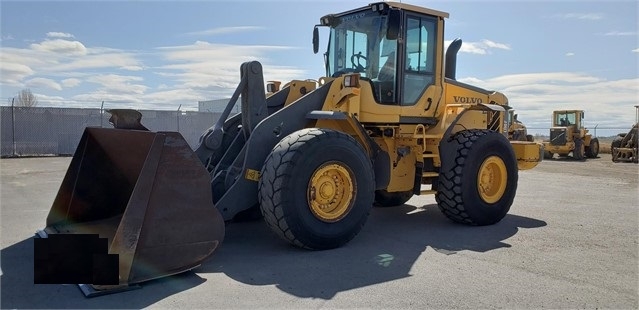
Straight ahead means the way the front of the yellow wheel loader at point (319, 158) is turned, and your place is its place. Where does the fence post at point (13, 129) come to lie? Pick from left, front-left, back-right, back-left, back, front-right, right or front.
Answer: right

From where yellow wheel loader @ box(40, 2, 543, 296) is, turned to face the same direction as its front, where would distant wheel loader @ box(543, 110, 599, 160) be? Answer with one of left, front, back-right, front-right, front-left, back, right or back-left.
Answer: back

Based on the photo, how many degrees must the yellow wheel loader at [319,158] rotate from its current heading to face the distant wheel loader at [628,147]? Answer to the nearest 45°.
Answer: approximately 180°

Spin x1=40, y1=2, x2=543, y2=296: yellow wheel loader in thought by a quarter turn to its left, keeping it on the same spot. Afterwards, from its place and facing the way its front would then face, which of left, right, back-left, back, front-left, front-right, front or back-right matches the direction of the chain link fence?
back
